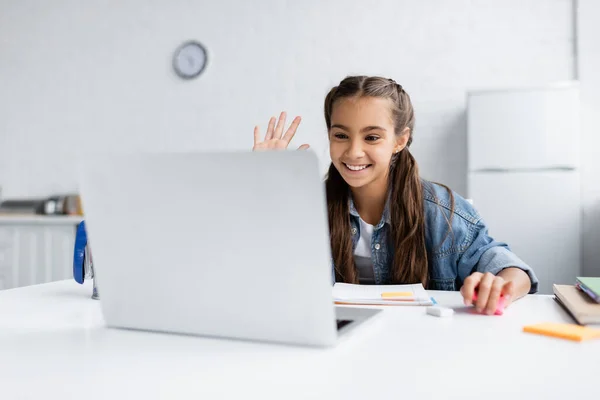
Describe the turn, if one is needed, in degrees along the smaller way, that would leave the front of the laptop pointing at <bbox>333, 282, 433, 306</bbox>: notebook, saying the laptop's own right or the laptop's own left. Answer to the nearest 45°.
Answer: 0° — it already faces it

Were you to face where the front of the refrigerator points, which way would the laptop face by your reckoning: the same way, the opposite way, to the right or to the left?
the opposite way

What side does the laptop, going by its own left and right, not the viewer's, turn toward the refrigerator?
front

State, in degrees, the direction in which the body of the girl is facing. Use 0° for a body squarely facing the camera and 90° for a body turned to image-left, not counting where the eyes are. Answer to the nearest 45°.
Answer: approximately 45°

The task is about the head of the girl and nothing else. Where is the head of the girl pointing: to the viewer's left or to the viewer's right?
to the viewer's left

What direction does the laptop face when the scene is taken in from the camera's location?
facing away from the viewer and to the right of the viewer

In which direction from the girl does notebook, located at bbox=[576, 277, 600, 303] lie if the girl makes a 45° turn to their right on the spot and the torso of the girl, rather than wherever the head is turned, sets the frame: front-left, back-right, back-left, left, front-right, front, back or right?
back-left

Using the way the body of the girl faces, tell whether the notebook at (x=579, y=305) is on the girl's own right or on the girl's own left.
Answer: on the girl's own left

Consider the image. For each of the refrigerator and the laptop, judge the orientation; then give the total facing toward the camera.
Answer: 1

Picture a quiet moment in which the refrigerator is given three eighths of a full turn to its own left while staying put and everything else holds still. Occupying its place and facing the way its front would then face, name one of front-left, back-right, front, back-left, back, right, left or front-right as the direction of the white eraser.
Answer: back-right

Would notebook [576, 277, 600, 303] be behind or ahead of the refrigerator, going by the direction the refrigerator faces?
ahead
